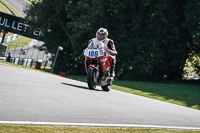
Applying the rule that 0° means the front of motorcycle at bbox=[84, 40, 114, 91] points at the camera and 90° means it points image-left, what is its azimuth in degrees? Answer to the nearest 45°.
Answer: approximately 45°

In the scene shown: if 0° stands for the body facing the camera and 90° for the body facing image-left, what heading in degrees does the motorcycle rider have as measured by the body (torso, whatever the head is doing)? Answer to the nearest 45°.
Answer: approximately 45°
